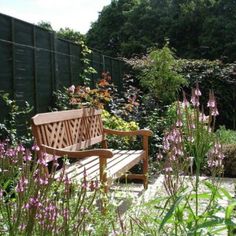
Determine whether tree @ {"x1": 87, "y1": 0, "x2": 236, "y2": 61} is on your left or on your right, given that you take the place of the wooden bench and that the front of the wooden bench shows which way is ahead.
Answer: on your left

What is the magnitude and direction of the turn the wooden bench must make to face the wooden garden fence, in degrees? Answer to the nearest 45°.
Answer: approximately 180°

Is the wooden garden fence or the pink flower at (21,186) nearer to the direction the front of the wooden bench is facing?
the pink flower

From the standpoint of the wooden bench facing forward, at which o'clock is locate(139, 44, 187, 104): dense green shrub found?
The dense green shrub is roughly at 8 o'clock from the wooden bench.

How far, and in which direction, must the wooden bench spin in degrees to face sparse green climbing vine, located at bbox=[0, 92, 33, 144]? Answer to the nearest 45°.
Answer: approximately 180°
